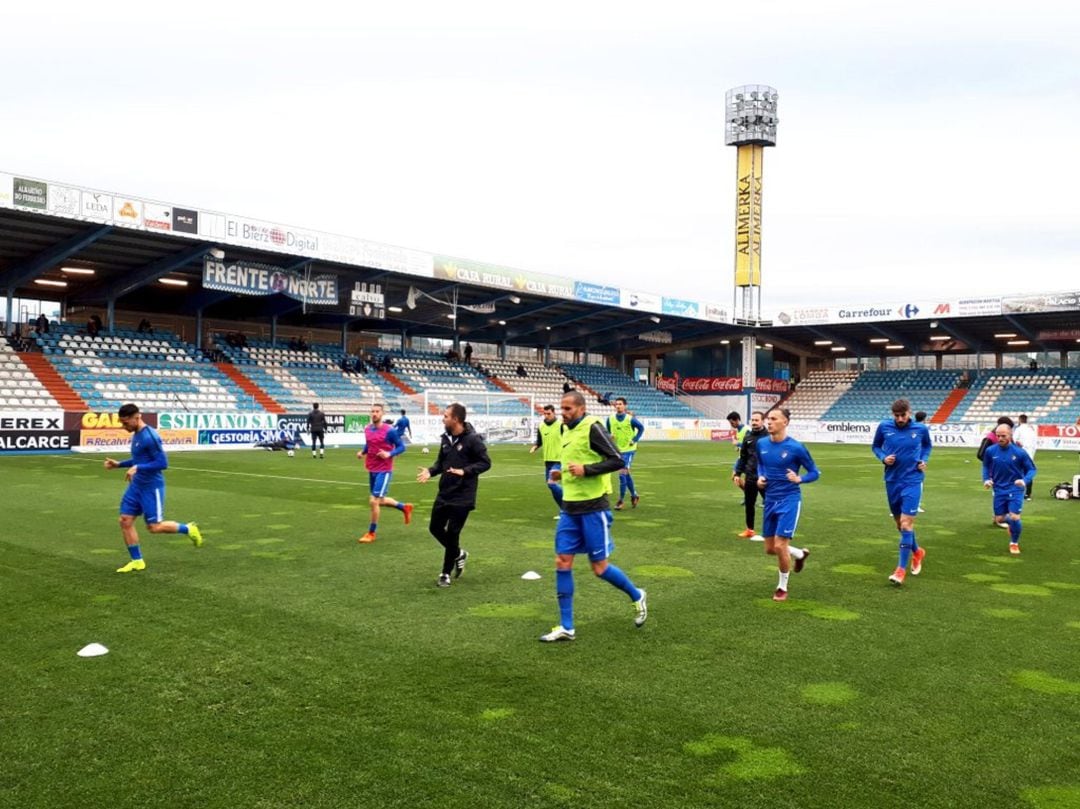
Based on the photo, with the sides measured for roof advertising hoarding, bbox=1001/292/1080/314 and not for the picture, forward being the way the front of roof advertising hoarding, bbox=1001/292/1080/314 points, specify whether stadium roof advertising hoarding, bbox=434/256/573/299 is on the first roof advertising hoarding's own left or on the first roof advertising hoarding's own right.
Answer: on the first roof advertising hoarding's own right

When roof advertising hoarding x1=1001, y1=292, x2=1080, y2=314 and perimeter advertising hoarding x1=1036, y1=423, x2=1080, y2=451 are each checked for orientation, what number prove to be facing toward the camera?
2

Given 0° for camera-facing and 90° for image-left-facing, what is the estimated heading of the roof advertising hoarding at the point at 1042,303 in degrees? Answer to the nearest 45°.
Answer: approximately 0°

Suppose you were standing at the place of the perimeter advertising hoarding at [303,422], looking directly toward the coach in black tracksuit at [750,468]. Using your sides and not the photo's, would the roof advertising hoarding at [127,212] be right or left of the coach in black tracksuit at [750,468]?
right

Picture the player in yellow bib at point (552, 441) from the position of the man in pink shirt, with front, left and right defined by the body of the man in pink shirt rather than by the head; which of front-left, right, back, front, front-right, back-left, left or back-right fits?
back-left

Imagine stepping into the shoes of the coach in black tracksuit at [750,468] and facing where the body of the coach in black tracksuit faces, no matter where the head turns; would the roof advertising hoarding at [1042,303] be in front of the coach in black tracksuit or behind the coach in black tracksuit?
behind

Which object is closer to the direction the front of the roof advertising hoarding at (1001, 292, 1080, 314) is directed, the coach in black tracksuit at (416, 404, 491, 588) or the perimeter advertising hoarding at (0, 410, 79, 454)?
the coach in black tracksuit

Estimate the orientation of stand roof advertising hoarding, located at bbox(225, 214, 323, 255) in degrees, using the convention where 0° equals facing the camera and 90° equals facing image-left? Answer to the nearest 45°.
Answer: approximately 315°

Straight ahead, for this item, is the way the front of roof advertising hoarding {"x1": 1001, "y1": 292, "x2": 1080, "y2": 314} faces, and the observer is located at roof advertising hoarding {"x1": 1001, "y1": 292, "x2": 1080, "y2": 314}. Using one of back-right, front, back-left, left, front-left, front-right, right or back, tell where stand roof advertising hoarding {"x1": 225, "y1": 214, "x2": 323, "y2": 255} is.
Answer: front-right

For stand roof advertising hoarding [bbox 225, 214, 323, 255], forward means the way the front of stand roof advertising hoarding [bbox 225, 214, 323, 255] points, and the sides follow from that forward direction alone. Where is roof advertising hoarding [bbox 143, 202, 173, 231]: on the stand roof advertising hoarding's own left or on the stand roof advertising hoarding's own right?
on the stand roof advertising hoarding's own right
